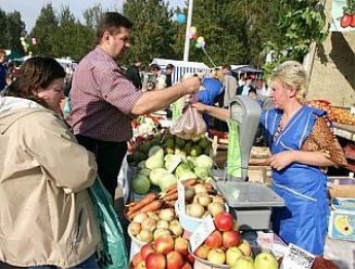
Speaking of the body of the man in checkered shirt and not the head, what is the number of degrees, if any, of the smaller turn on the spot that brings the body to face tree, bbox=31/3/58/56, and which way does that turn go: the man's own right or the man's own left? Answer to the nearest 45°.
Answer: approximately 90° to the man's own left

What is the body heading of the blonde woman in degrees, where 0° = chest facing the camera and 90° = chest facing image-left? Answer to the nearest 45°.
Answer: approximately 45°

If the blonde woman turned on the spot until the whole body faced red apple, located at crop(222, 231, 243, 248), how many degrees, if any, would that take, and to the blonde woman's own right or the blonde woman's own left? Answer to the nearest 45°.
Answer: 0° — they already face it

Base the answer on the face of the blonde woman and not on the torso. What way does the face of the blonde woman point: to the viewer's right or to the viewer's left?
to the viewer's left

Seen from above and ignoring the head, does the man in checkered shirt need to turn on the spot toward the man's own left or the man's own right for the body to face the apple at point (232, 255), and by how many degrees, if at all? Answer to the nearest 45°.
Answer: approximately 45° to the man's own right

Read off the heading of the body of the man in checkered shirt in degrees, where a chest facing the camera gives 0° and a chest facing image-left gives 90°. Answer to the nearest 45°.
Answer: approximately 270°

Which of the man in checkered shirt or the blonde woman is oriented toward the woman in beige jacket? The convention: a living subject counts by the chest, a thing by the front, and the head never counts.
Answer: the blonde woman

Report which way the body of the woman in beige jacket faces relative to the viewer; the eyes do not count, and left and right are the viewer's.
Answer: facing away from the viewer and to the right of the viewer

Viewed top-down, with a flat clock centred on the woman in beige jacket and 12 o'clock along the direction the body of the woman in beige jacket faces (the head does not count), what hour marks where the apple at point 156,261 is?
The apple is roughly at 2 o'clock from the woman in beige jacket.

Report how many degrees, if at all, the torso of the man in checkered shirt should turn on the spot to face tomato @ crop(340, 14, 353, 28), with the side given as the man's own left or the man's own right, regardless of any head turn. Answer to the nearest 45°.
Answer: approximately 45° to the man's own left

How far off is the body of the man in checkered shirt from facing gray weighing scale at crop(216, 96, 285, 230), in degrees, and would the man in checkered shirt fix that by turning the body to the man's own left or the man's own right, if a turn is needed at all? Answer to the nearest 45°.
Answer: approximately 45° to the man's own right

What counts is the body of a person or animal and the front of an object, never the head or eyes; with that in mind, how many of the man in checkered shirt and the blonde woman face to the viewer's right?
1
